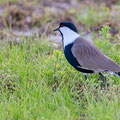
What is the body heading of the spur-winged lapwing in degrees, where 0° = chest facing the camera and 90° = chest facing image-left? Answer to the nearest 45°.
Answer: approximately 90°
